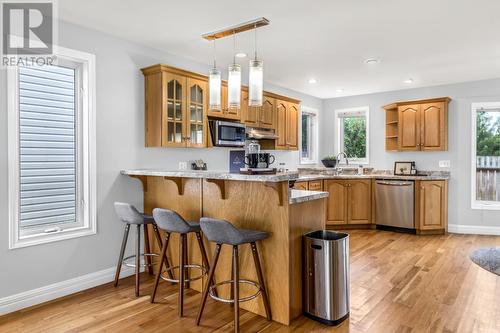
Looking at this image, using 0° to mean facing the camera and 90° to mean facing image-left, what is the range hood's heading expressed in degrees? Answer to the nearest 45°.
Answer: approximately 315°

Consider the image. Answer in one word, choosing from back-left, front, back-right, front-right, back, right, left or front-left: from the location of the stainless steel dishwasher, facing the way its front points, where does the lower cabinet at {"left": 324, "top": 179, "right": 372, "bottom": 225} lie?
right

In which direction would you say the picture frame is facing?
toward the camera

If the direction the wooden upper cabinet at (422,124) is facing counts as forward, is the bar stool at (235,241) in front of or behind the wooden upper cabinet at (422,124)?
in front

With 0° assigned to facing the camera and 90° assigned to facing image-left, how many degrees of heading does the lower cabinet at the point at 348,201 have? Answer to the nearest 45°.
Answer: approximately 0°

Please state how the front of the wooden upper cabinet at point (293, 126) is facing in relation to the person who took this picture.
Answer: facing the viewer and to the right of the viewer

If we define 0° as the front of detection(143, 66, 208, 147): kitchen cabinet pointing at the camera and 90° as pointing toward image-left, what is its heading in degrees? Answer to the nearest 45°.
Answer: approximately 315°

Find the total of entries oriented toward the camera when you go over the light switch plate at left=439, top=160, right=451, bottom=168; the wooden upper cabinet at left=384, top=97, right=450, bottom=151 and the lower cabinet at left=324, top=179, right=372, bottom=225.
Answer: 3
